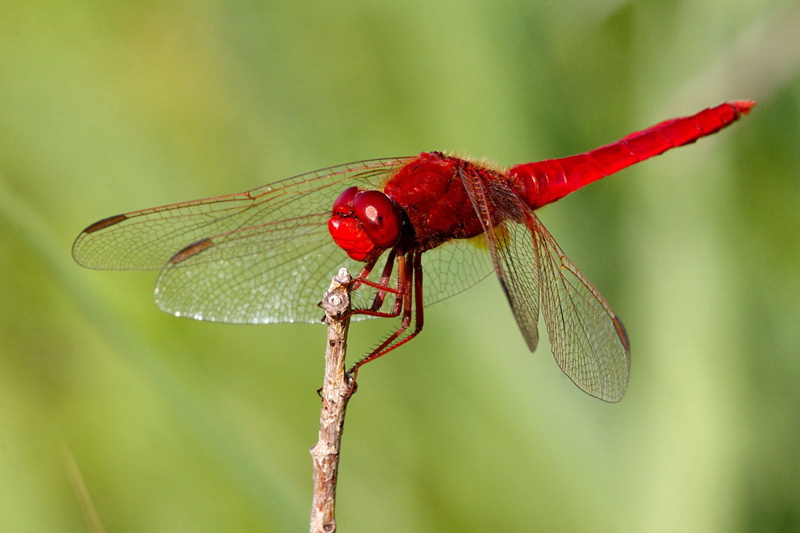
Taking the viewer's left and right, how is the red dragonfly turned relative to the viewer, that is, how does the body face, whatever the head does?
facing the viewer and to the left of the viewer
